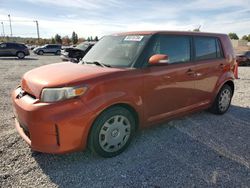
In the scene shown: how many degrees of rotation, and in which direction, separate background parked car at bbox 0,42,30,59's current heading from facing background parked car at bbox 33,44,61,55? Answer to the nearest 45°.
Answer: approximately 135° to its right

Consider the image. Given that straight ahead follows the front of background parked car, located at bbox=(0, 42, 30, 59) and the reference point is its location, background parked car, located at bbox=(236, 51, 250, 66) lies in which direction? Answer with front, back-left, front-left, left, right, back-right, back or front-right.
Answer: back-left

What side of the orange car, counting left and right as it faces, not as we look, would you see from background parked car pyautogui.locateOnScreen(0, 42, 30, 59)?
right

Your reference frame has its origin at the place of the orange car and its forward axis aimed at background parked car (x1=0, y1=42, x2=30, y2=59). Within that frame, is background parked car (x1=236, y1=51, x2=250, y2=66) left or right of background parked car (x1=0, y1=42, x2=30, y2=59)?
right

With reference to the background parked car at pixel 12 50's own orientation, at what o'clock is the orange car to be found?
The orange car is roughly at 9 o'clock from the background parked car.

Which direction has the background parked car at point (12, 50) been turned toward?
to the viewer's left

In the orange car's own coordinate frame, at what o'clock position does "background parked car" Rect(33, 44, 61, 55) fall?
The background parked car is roughly at 4 o'clock from the orange car.

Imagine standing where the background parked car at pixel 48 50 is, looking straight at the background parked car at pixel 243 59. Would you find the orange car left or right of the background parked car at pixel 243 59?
right
